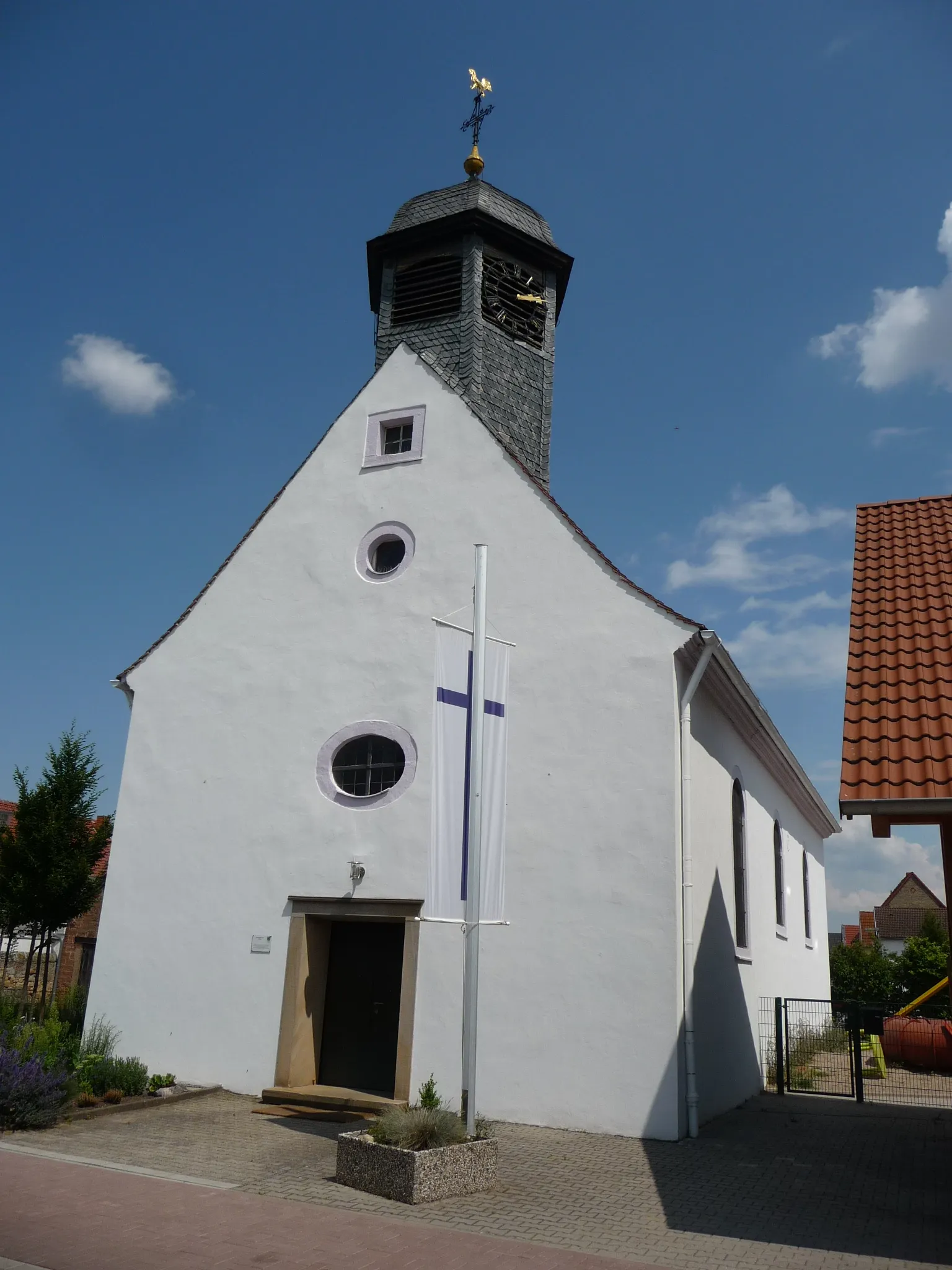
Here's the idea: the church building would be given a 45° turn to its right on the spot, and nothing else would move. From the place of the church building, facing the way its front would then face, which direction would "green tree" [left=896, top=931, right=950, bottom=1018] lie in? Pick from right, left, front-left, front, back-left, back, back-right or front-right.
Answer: back-right

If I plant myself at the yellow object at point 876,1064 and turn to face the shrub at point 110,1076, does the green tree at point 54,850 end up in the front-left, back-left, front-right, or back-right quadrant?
front-right

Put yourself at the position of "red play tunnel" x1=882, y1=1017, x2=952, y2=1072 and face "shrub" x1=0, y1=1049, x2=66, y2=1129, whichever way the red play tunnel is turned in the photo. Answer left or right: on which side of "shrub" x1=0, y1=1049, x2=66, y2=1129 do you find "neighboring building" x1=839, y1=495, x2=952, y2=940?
left

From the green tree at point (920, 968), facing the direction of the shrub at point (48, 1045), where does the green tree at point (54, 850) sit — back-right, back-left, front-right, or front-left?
front-right

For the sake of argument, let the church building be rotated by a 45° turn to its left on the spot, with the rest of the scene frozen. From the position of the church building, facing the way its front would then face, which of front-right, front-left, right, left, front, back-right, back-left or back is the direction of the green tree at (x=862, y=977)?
back-left

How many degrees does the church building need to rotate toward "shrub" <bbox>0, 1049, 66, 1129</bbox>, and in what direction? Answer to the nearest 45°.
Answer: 0° — it already faces it

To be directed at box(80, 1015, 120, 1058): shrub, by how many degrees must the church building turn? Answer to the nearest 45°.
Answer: approximately 45° to its right
